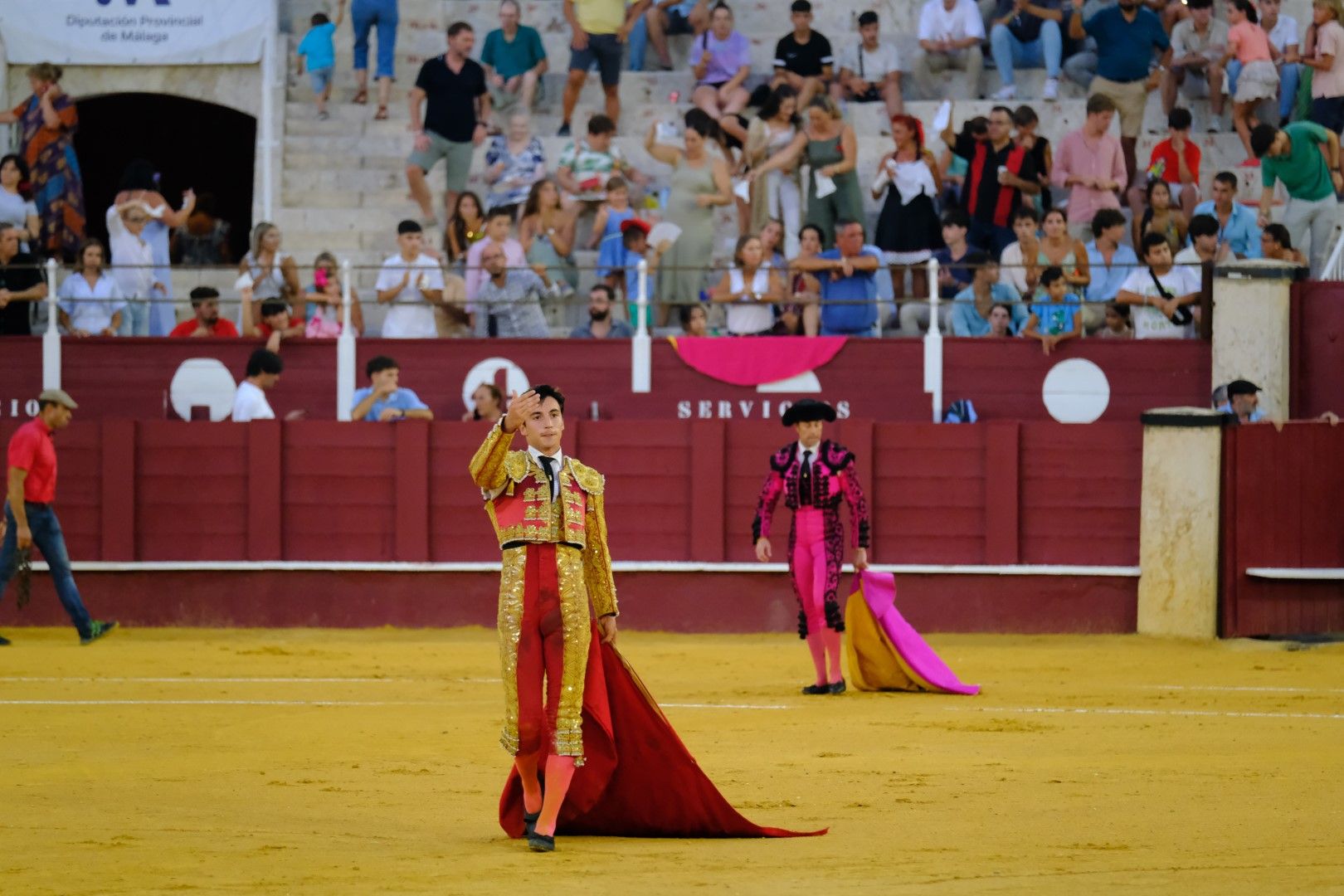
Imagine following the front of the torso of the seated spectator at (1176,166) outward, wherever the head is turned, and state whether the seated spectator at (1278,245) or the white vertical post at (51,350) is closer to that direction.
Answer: the seated spectator

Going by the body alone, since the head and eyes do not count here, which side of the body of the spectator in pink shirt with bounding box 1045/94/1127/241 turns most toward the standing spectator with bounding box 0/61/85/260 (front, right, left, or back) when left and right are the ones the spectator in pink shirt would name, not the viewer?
right

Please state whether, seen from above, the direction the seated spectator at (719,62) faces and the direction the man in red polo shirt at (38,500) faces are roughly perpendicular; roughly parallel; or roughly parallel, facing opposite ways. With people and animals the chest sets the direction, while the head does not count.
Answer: roughly perpendicular

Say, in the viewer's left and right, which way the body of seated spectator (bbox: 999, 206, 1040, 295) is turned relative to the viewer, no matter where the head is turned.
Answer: facing the viewer

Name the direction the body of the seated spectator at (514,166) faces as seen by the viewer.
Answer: toward the camera

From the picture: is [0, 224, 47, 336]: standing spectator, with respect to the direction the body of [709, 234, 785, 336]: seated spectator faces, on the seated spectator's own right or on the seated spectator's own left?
on the seated spectator's own right

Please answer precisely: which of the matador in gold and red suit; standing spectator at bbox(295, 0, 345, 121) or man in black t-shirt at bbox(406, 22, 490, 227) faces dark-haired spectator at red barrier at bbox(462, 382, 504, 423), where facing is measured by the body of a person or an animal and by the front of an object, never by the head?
the man in black t-shirt

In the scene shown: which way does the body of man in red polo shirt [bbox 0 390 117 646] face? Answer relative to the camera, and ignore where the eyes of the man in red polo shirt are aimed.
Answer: to the viewer's right

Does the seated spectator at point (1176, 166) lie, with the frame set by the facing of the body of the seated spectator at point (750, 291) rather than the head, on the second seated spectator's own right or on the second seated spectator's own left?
on the second seated spectator's own left

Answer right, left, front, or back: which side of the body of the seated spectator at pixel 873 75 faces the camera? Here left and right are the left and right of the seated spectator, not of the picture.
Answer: front

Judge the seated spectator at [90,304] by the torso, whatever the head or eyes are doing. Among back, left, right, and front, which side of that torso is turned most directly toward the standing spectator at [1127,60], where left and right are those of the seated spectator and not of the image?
left

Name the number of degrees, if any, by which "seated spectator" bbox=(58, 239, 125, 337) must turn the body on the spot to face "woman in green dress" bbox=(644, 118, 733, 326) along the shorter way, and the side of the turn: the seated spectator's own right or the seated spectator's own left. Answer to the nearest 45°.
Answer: approximately 90° to the seated spectator's own left

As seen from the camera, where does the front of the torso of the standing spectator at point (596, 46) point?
toward the camera

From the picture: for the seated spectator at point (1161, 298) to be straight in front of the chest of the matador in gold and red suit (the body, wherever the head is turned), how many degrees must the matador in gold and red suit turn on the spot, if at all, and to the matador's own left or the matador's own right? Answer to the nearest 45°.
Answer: approximately 135° to the matador's own left

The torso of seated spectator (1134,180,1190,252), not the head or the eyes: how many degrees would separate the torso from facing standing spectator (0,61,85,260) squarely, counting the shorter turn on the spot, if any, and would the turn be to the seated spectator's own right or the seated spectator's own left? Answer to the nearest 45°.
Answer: approximately 90° to the seated spectator's own right
